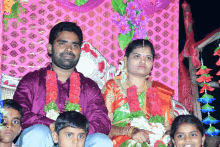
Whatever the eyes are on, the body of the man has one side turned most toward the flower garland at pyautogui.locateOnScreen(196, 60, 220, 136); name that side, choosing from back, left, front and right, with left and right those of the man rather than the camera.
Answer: left

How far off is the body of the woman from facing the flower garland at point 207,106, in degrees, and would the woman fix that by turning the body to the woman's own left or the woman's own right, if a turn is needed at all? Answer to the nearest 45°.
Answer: approximately 135° to the woman's own left

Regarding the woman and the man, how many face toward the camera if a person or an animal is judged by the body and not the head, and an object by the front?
2

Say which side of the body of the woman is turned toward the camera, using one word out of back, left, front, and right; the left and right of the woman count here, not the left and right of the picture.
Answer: front

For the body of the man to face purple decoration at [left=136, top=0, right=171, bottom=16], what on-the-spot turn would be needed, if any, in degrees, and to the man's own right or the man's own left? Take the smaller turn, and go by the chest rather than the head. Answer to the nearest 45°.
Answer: approximately 135° to the man's own left
